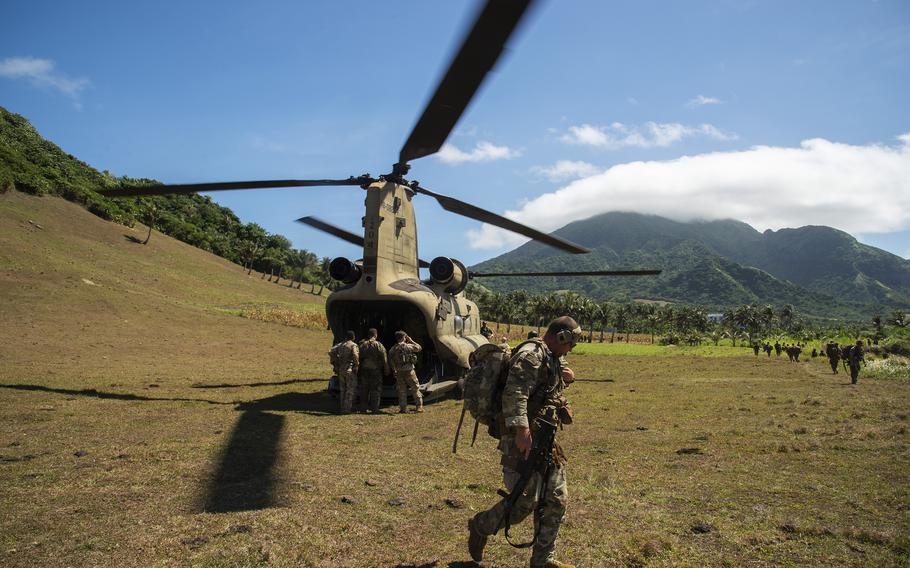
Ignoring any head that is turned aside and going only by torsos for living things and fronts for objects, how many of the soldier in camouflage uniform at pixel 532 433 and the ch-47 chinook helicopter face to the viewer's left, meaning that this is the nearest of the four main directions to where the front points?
0

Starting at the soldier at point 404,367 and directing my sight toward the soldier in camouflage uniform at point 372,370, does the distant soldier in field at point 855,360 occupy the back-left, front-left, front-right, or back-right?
back-right

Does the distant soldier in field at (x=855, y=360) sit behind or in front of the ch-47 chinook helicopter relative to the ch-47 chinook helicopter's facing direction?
in front

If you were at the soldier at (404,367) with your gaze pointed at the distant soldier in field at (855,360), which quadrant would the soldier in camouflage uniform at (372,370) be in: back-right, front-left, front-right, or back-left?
back-left

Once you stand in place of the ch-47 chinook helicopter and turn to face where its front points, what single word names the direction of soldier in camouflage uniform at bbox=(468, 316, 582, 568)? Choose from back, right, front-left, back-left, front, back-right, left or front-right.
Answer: back-right

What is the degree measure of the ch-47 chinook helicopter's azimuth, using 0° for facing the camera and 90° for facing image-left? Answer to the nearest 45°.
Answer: approximately 225°

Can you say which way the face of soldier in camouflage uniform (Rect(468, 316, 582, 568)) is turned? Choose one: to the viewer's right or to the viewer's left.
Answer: to the viewer's right
